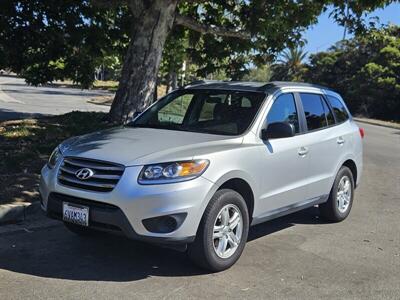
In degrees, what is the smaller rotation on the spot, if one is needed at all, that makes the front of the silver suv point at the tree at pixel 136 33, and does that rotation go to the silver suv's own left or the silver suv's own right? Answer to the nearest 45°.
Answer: approximately 135° to the silver suv's own right

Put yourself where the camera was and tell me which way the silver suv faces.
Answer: facing the viewer and to the left of the viewer
